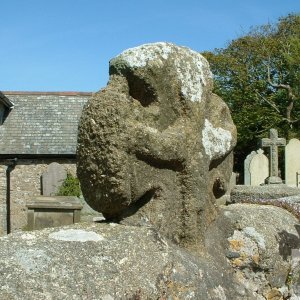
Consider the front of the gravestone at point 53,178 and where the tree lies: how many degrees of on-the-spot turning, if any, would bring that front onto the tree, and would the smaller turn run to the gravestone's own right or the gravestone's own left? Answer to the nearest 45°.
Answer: approximately 135° to the gravestone's own left

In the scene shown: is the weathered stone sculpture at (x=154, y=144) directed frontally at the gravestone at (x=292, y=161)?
no

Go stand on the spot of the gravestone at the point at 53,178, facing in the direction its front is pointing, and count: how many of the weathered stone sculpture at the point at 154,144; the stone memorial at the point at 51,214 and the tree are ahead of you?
2

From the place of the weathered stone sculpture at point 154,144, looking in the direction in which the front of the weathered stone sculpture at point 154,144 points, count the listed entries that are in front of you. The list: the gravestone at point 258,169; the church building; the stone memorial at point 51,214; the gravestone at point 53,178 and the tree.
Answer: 0

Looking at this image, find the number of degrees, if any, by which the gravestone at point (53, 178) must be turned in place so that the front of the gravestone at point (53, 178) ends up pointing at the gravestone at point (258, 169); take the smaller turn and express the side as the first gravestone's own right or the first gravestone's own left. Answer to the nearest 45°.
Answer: approximately 45° to the first gravestone's own left

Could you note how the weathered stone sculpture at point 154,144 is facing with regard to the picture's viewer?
facing the viewer and to the right of the viewer

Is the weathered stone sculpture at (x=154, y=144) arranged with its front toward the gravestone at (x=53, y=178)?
no

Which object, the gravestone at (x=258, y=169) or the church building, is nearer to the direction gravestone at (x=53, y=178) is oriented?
the gravestone

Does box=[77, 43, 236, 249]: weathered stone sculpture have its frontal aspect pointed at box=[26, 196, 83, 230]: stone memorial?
no

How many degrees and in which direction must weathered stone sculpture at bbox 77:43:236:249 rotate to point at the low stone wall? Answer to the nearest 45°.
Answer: approximately 135° to its left

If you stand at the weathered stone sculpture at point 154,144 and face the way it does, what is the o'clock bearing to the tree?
The tree is roughly at 8 o'clock from the weathered stone sculpture.

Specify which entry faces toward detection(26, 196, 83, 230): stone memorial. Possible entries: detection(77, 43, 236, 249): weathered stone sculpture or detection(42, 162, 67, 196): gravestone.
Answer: the gravestone

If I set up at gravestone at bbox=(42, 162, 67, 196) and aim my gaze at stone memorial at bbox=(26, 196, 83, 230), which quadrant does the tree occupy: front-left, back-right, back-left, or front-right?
back-left

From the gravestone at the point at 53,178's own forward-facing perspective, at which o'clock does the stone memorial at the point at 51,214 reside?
The stone memorial is roughly at 12 o'clock from the gravestone.

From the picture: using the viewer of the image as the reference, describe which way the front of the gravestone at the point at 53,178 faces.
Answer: facing the viewer

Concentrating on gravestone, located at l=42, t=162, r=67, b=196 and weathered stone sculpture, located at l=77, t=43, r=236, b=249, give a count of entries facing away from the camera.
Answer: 0

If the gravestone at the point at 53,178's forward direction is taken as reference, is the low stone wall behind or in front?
in front
